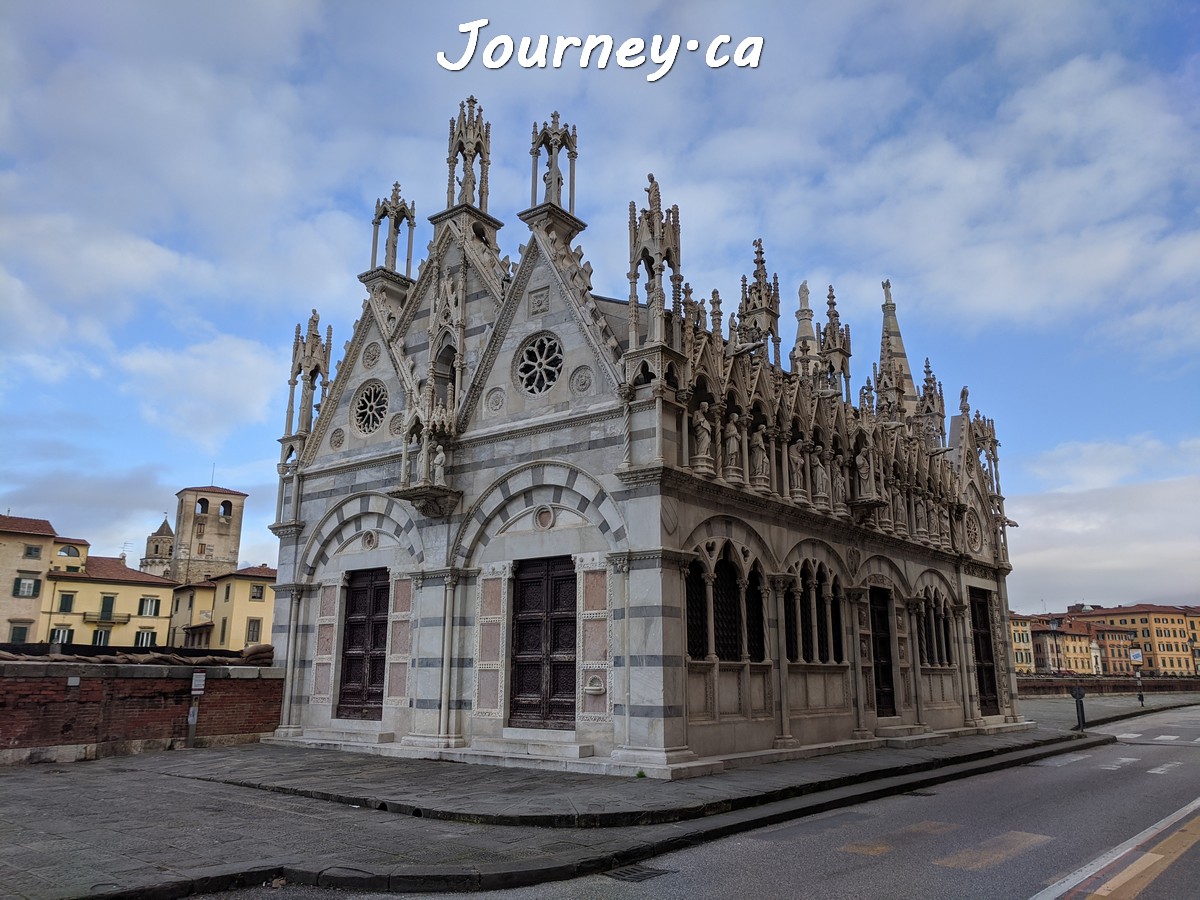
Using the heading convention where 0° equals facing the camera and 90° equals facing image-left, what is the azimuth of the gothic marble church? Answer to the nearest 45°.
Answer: approximately 45°
